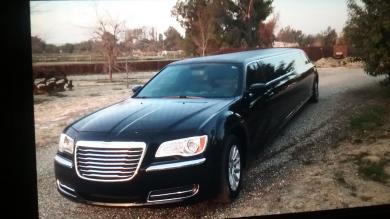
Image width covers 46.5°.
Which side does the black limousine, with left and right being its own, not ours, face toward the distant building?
back

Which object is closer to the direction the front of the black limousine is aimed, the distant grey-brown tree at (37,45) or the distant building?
the distant grey-brown tree

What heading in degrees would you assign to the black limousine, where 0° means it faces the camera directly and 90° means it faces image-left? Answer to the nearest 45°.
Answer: approximately 45°

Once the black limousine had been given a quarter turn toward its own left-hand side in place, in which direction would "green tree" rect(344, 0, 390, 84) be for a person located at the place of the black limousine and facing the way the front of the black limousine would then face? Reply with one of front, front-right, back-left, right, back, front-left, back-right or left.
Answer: left

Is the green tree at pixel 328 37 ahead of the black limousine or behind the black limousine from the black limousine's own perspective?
behind

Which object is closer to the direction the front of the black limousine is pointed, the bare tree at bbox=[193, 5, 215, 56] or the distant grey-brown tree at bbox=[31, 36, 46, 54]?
the distant grey-brown tree

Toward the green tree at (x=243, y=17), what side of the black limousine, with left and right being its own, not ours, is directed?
back

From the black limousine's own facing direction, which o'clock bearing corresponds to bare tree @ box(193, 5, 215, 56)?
The bare tree is roughly at 5 o'clock from the black limousine.

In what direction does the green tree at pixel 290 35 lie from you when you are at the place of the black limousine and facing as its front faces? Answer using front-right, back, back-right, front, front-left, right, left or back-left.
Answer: back
